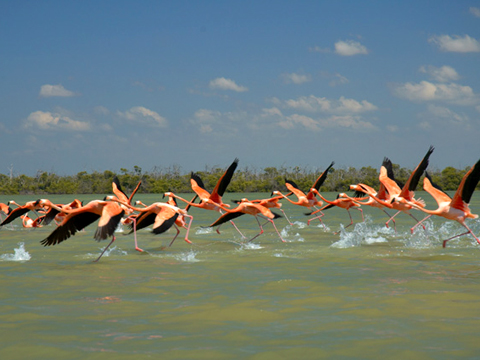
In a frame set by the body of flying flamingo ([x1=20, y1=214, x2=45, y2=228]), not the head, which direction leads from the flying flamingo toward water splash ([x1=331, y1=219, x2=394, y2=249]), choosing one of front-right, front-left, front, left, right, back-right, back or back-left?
back-left

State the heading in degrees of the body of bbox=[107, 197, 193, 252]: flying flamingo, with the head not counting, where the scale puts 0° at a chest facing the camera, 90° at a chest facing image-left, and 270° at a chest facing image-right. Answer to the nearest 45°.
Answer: approximately 90°

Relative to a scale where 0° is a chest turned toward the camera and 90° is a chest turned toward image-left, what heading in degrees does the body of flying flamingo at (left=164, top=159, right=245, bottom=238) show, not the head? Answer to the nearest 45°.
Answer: approximately 90°

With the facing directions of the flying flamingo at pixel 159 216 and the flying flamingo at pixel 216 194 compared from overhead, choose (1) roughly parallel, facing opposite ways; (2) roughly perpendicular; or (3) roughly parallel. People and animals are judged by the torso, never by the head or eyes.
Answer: roughly parallel

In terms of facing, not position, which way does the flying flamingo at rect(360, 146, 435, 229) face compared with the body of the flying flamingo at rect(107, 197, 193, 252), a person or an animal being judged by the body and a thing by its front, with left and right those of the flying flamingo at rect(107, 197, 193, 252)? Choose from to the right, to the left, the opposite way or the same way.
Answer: the same way

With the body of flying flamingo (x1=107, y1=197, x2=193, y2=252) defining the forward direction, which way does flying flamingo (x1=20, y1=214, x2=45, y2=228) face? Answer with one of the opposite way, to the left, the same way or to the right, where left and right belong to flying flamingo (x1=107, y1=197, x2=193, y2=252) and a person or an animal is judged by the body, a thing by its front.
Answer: the same way

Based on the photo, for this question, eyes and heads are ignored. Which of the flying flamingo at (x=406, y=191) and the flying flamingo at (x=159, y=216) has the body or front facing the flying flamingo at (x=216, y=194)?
the flying flamingo at (x=406, y=191)

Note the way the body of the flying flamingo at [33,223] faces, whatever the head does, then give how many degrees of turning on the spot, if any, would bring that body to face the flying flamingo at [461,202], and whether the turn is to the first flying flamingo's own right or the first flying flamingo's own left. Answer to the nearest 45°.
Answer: approximately 135° to the first flying flamingo's own left

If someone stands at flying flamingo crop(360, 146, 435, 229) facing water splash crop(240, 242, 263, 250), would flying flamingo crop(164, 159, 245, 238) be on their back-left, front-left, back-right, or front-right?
front-right

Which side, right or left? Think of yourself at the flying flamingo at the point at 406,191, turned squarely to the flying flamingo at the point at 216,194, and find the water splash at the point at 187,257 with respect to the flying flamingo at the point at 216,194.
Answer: left

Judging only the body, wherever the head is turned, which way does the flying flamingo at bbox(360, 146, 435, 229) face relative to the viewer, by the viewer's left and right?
facing to the left of the viewer

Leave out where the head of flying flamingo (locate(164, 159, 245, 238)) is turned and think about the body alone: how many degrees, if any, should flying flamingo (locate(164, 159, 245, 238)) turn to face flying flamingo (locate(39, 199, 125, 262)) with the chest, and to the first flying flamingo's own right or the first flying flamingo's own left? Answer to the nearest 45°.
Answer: approximately 45° to the first flying flamingo's own left

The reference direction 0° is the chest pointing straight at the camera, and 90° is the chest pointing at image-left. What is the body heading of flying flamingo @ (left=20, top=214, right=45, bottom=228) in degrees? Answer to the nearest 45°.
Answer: approximately 90°

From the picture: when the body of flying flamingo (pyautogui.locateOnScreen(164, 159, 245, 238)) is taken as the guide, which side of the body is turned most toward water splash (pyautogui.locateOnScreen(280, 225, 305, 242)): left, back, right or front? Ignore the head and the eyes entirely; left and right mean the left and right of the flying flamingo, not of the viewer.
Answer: back

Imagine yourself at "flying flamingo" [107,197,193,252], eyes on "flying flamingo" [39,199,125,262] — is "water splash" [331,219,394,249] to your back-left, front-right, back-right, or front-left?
back-left
